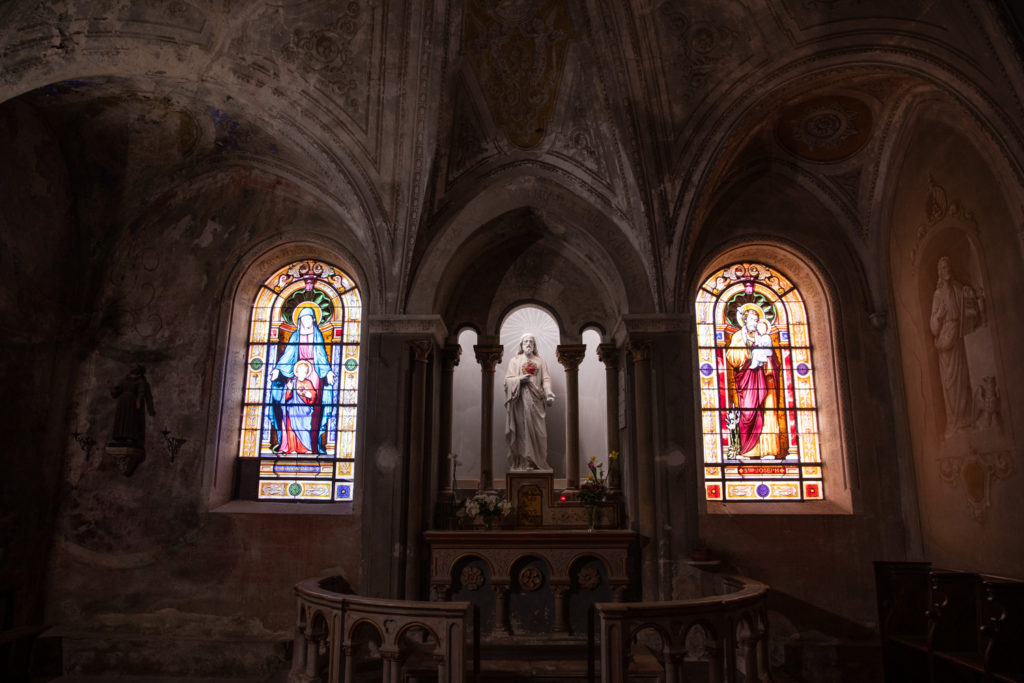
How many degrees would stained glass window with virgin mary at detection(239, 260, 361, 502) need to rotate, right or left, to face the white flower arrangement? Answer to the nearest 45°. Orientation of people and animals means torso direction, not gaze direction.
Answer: approximately 45° to its left

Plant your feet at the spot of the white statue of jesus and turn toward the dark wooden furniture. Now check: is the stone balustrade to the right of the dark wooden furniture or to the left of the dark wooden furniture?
right

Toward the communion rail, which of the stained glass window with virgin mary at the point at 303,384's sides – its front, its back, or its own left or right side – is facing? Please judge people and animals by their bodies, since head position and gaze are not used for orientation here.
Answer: front

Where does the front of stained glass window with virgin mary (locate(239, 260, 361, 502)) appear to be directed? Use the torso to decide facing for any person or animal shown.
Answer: toward the camera

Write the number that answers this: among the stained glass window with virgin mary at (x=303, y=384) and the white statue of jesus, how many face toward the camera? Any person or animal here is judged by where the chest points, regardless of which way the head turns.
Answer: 2

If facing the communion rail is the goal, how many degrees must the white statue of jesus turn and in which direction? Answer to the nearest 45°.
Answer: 0° — it already faces it

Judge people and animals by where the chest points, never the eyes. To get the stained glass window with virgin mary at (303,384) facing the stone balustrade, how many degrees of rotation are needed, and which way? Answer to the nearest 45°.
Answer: approximately 45° to its left

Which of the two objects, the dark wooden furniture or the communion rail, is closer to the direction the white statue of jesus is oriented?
the communion rail

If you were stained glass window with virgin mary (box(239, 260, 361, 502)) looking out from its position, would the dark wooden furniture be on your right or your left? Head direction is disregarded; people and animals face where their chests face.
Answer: on your left

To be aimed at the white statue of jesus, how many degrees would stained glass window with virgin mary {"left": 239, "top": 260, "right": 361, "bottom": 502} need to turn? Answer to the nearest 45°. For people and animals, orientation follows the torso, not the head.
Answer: approximately 90° to its left

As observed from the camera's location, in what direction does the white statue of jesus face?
facing the viewer
